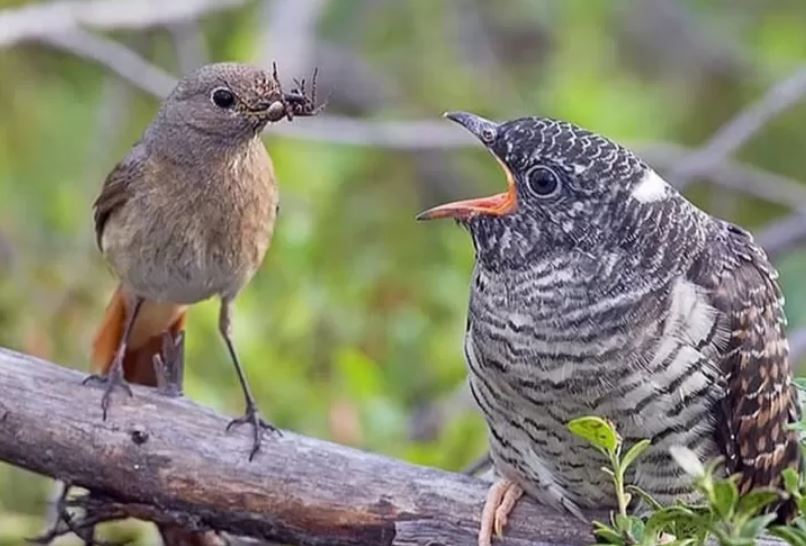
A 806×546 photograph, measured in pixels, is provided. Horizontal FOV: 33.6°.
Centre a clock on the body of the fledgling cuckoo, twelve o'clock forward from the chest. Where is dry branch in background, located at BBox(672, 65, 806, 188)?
The dry branch in background is roughly at 5 o'clock from the fledgling cuckoo.

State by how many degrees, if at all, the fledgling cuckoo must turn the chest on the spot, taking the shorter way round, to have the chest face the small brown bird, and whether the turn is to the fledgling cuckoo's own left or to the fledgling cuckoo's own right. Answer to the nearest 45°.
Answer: approximately 45° to the fledgling cuckoo's own right

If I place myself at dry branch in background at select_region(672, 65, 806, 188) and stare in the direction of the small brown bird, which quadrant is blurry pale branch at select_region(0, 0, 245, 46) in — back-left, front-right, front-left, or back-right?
front-right

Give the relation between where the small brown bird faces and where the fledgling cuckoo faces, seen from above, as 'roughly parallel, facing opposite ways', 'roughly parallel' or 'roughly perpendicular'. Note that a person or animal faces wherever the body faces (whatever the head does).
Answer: roughly perpendicular

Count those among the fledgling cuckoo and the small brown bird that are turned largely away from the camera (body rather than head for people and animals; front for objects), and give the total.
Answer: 0

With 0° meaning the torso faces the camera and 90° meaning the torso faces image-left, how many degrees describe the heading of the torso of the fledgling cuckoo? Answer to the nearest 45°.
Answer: approximately 45°

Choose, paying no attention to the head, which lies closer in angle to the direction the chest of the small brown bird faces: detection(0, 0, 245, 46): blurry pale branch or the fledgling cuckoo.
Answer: the fledgling cuckoo

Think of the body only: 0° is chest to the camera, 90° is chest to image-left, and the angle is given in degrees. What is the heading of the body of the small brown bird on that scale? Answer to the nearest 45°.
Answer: approximately 315°

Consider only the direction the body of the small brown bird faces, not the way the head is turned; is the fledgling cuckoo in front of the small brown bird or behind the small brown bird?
in front

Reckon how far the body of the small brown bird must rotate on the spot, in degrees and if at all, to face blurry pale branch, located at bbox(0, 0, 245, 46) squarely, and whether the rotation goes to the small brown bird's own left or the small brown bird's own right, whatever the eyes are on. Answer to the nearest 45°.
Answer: approximately 135° to the small brown bird's own left

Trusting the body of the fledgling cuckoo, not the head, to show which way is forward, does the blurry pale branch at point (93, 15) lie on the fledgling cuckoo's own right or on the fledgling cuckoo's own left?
on the fledgling cuckoo's own right
